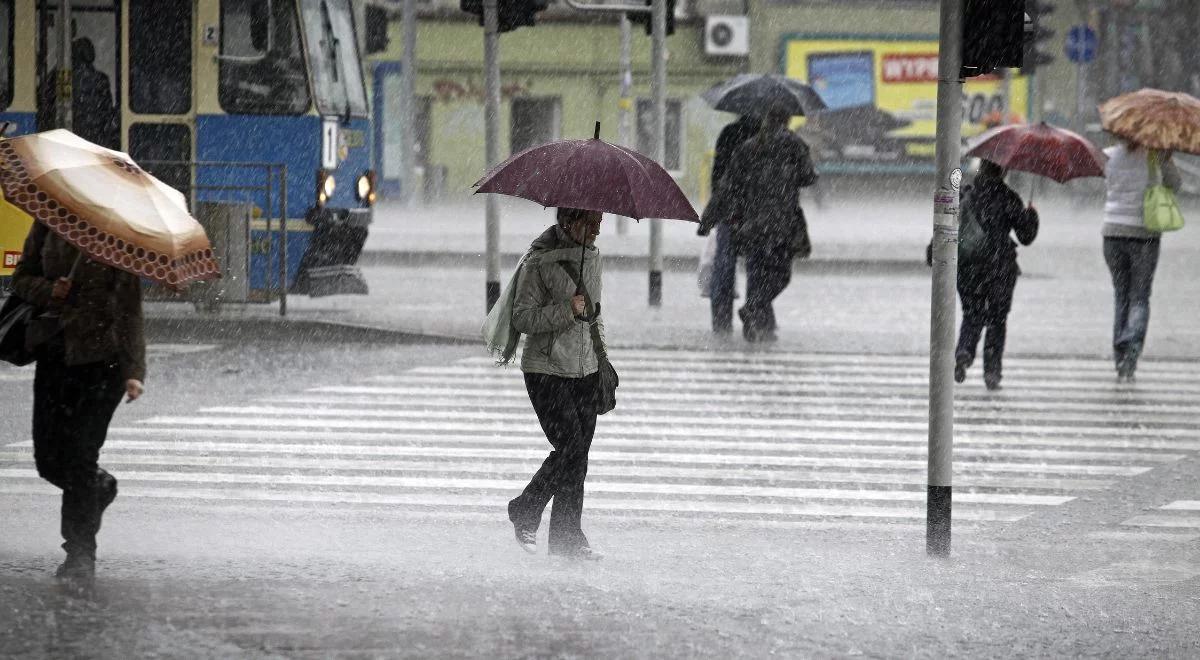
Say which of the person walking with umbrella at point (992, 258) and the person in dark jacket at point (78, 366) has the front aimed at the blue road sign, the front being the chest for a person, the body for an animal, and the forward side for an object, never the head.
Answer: the person walking with umbrella

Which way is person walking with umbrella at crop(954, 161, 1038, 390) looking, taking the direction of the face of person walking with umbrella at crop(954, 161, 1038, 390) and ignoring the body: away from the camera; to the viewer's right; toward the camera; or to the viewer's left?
away from the camera

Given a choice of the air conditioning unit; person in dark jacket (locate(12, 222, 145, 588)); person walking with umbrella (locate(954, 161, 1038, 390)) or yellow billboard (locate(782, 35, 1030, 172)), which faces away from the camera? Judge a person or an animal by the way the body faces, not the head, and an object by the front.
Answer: the person walking with umbrella

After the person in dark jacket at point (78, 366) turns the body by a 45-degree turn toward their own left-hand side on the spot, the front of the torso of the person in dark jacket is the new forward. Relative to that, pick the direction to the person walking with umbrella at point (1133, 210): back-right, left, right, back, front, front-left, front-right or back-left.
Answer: back-left

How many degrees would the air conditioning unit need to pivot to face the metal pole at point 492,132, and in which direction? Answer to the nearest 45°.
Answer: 0° — it already faces it

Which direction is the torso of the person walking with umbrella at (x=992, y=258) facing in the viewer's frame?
away from the camera

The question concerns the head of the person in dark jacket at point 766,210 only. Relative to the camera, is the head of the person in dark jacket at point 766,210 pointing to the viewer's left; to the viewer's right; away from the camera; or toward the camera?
away from the camera

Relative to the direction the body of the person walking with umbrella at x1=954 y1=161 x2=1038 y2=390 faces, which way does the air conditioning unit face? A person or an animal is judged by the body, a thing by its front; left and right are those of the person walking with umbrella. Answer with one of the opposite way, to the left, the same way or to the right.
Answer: the opposite way

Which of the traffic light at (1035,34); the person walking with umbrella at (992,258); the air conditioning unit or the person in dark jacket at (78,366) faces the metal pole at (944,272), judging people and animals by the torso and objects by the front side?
the air conditioning unit

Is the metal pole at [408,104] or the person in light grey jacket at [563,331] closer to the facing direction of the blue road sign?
the person in light grey jacket
